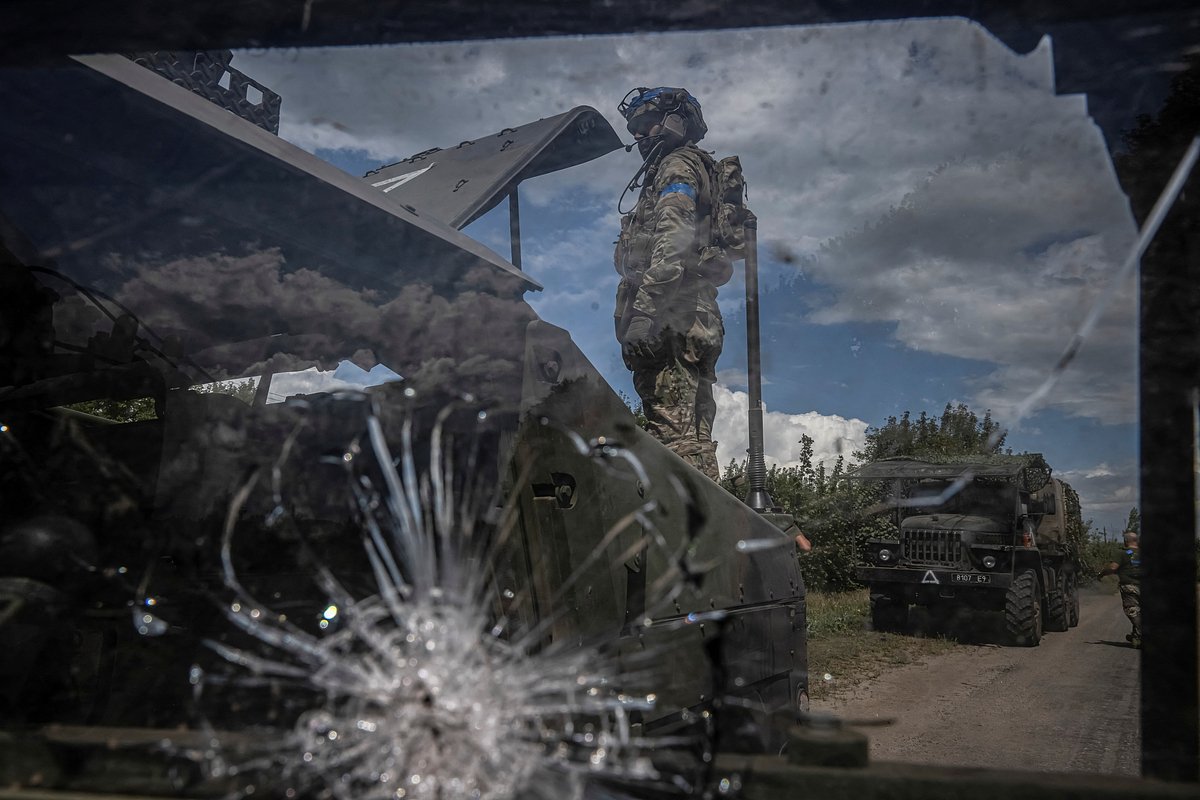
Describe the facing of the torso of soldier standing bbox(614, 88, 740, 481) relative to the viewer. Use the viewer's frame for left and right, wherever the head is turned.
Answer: facing to the left of the viewer

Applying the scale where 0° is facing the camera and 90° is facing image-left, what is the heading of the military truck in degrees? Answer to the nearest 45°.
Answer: approximately 45°
